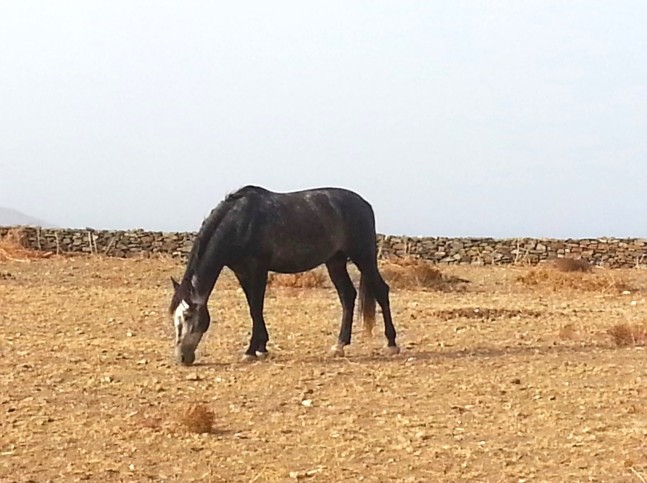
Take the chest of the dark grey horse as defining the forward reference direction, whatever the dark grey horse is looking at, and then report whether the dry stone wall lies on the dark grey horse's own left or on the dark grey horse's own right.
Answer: on the dark grey horse's own right

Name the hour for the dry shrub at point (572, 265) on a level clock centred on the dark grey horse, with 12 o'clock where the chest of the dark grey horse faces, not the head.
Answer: The dry shrub is roughly at 4 o'clock from the dark grey horse.

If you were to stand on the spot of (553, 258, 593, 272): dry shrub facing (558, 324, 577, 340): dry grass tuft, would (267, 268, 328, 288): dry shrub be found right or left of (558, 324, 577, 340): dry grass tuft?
right

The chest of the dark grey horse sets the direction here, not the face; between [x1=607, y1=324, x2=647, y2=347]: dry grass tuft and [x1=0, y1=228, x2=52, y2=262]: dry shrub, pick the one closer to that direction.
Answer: the dry shrub

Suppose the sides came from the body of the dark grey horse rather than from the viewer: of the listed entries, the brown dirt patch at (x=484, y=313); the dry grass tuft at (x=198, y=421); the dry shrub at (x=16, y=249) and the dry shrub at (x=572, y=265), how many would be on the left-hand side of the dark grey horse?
1

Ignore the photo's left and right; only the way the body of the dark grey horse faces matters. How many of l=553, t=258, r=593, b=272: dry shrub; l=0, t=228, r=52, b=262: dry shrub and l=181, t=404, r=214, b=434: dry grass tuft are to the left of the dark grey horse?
1

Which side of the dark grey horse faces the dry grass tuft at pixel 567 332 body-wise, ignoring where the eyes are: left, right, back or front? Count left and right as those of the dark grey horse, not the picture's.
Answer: back

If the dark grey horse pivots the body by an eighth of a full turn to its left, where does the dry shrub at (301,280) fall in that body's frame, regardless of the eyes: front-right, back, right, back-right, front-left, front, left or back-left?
back-right

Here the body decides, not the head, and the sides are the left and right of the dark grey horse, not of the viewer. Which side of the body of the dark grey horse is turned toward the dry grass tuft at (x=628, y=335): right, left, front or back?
back

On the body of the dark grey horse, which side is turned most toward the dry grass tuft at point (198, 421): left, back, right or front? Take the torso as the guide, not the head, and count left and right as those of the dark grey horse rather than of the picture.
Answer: left

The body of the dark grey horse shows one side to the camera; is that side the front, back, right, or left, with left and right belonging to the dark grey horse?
left

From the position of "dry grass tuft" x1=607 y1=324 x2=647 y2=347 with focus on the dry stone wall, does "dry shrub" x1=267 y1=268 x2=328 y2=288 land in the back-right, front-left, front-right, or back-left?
front-left

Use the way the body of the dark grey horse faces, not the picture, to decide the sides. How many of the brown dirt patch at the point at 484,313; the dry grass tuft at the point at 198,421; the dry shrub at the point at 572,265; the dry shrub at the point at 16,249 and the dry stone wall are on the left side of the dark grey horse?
1

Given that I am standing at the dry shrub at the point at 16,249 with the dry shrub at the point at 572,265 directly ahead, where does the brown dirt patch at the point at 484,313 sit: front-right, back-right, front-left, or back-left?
front-right
